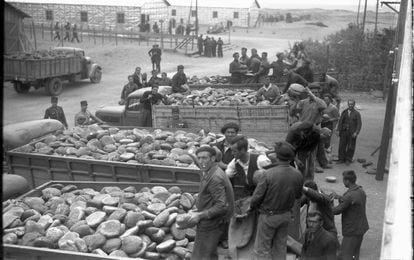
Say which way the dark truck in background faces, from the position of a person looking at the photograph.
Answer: facing away from the viewer and to the right of the viewer

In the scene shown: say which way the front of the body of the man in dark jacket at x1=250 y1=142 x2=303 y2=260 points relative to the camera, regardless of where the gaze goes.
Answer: away from the camera

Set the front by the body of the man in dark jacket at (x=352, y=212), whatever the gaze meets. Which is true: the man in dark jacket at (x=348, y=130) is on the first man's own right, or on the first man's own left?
on the first man's own right

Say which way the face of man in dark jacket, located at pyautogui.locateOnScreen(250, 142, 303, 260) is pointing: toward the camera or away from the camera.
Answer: away from the camera

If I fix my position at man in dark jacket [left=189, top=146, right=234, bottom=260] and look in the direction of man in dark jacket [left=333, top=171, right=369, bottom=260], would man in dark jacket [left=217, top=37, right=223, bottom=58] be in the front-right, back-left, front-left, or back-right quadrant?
front-left

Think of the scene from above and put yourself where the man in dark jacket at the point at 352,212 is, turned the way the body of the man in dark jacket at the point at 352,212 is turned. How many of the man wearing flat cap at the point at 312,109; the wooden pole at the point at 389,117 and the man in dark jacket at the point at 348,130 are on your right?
3

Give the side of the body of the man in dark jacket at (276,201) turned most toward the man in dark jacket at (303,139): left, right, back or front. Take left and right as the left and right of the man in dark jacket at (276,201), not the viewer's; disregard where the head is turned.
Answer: front

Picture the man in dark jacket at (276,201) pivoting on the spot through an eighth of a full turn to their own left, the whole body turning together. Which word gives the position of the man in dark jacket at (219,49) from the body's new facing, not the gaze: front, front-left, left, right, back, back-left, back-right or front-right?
front-right

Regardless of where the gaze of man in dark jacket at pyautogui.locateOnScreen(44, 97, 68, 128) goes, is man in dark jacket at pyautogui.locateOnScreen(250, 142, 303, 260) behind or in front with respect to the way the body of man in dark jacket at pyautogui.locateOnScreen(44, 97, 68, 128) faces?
in front

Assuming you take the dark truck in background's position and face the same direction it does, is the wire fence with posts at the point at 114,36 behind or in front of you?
in front

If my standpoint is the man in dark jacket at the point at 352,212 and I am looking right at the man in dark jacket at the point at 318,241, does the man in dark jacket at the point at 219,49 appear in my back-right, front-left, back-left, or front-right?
back-right

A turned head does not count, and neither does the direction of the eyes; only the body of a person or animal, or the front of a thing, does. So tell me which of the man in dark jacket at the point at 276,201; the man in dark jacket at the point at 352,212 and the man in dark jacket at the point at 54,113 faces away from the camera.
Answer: the man in dark jacket at the point at 276,201

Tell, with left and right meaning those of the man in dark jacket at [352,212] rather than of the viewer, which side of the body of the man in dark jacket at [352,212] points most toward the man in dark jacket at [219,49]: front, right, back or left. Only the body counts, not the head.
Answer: right
